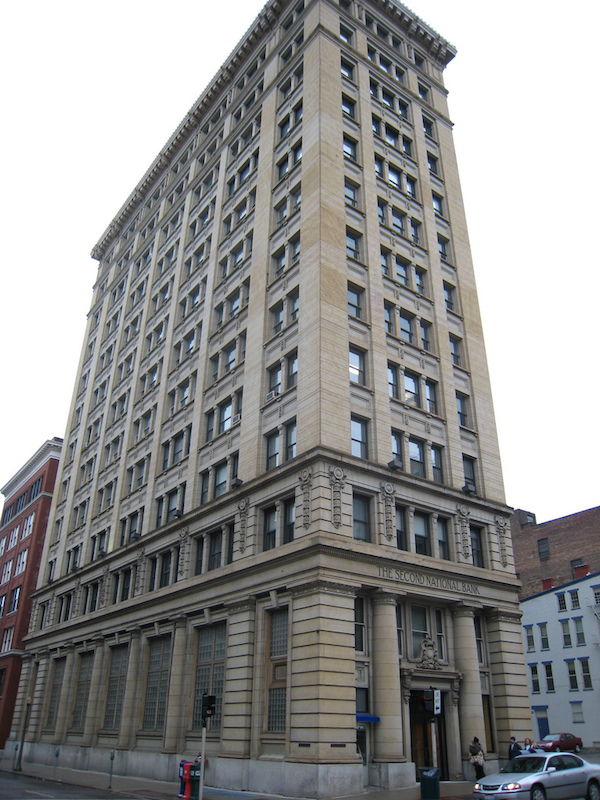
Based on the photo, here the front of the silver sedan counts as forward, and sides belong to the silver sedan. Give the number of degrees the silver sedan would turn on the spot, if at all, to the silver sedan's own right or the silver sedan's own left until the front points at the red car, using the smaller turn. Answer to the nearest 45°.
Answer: approximately 135° to the silver sedan's own right

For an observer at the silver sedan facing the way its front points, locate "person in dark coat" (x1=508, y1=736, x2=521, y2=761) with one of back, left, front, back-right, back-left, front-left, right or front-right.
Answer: back-right

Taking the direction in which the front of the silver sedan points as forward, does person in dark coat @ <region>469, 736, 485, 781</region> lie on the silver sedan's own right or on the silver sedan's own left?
on the silver sedan's own right

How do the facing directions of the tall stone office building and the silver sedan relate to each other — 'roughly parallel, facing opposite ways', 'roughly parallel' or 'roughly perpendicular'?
roughly perpendicular

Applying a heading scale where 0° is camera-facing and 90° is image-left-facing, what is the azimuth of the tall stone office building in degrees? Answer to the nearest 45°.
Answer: approximately 315°

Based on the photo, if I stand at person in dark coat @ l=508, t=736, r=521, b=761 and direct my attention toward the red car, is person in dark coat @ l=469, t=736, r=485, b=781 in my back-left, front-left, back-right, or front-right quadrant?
back-left

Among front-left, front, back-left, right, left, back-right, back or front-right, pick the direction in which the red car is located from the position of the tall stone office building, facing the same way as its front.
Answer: left

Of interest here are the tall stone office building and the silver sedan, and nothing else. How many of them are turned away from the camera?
0
